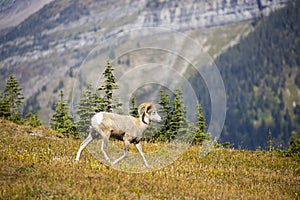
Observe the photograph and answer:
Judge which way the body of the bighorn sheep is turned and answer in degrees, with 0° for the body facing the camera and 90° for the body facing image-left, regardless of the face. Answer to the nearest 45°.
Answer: approximately 270°

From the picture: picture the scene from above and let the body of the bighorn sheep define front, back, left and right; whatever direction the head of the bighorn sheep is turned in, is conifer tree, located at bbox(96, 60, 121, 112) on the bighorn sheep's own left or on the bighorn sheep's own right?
on the bighorn sheep's own left

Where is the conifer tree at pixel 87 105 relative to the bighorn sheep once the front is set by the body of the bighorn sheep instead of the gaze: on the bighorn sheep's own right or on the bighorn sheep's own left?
on the bighorn sheep's own left

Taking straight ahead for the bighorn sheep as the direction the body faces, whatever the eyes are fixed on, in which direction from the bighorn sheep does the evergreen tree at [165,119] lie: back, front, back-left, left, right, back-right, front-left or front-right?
left
